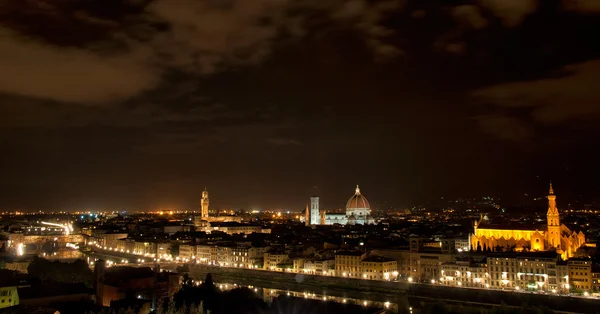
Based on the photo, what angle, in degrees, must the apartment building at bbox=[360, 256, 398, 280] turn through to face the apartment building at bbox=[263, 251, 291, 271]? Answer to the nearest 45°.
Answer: approximately 90° to its right

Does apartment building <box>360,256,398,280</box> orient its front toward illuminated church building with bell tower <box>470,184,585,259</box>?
no

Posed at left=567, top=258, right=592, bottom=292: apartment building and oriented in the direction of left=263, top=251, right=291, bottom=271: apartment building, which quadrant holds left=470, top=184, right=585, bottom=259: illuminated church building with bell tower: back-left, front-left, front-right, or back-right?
front-right

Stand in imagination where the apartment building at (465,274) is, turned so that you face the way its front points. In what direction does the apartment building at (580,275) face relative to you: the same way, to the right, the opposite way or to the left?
the same way

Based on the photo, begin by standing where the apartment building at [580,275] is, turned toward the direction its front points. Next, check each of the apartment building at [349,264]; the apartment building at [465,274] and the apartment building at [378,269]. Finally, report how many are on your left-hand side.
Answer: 0

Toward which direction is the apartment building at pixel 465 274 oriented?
toward the camera

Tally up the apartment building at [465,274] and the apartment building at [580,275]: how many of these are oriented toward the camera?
2

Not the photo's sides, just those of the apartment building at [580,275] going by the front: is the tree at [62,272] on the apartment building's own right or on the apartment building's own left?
on the apartment building's own right

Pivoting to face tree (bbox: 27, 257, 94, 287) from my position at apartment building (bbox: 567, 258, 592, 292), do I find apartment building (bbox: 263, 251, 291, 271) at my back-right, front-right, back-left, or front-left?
front-right

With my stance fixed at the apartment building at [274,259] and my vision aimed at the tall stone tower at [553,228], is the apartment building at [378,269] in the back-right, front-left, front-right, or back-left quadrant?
front-right

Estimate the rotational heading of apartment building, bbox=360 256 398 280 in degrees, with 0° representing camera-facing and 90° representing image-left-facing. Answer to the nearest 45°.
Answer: approximately 45°

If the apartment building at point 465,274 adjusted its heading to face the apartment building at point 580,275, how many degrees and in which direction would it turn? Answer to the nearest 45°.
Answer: approximately 45° to its left

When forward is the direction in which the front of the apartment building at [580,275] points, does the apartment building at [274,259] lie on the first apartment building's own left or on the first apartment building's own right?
on the first apartment building's own right

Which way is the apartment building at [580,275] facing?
toward the camera

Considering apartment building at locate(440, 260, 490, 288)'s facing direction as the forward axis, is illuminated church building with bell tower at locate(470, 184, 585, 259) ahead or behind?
behind

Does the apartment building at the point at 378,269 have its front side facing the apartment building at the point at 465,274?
no
